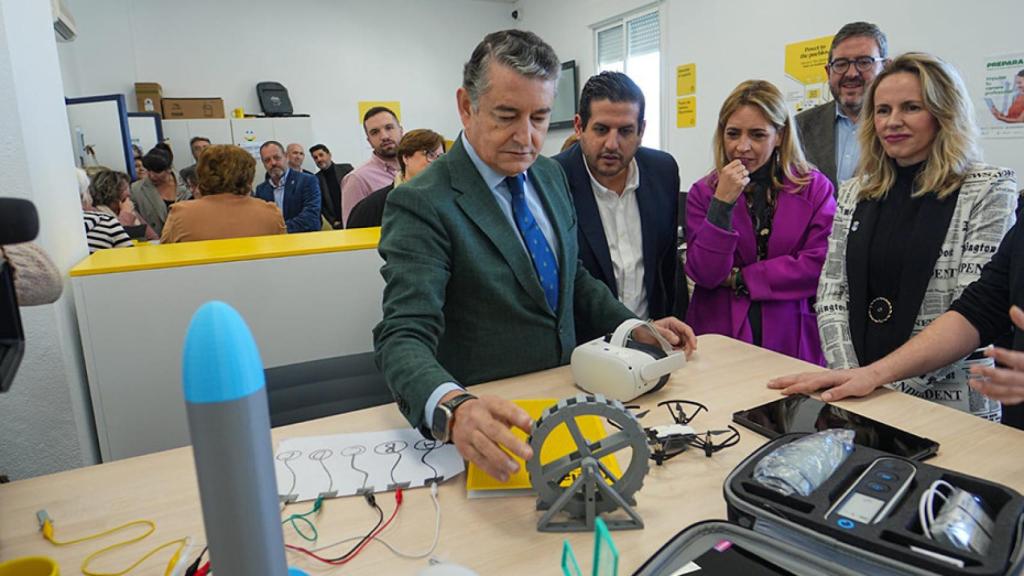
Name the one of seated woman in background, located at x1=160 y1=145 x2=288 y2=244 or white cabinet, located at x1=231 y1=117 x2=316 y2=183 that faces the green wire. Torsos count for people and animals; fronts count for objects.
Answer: the white cabinet

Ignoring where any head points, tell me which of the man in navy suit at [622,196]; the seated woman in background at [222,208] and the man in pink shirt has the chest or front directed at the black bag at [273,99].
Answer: the seated woman in background

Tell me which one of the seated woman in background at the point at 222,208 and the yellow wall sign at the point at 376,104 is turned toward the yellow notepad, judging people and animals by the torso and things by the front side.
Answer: the yellow wall sign

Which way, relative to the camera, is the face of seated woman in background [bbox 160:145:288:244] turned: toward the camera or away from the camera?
away from the camera

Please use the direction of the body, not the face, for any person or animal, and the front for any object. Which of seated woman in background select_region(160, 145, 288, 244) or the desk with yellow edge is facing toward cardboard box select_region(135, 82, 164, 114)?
the seated woman in background

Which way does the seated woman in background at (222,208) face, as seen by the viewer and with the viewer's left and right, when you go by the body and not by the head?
facing away from the viewer

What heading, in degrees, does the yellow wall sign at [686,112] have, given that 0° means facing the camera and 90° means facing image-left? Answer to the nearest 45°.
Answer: approximately 45°

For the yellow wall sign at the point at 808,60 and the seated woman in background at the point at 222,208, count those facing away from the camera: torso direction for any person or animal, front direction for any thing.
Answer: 1

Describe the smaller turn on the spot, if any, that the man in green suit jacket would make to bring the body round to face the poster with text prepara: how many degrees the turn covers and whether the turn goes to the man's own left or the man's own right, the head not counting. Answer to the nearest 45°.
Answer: approximately 90° to the man's own left

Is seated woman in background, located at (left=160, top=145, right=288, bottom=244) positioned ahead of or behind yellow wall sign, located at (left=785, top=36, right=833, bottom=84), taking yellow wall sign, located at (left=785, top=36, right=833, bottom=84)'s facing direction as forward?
ahead

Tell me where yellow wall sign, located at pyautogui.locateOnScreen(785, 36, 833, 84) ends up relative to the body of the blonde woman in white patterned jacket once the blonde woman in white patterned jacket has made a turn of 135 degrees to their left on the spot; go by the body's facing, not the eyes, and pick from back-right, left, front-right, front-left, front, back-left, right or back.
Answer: left

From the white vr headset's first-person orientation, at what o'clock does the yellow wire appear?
The yellow wire is roughly at 12 o'clock from the white vr headset.
